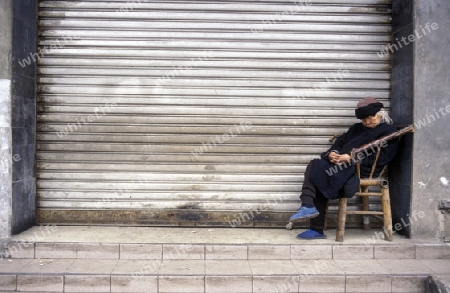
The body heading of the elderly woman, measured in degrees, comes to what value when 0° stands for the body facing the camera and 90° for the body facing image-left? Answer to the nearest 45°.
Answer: approximately 45°

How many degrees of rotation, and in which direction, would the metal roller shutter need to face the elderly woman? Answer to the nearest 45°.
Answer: approximately 90° to its left

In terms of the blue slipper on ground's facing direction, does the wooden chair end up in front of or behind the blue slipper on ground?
behind

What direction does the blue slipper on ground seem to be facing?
to the viewer's left

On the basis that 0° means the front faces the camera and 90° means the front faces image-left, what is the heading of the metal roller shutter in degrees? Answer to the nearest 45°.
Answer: approximately 0°

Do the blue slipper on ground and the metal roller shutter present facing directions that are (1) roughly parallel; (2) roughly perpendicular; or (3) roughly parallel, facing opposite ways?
roughly perpendicular

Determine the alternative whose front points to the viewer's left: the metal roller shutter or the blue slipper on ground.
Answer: the blue slipper on ground

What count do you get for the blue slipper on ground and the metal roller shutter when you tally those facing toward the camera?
1
